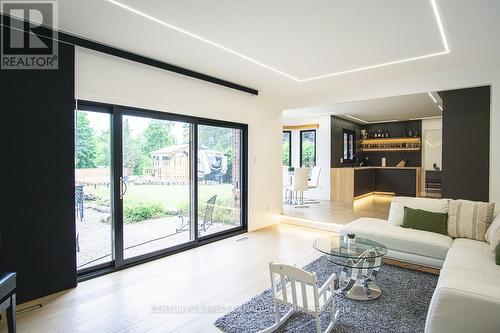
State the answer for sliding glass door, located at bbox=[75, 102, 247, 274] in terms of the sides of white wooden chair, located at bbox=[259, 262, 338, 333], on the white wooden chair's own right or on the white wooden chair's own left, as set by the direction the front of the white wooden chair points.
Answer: on the white wooden chair's own left

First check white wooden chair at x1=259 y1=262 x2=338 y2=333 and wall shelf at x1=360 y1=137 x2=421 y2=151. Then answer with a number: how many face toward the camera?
1

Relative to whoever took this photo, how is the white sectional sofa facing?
facing the viewer and to the left of the viewer

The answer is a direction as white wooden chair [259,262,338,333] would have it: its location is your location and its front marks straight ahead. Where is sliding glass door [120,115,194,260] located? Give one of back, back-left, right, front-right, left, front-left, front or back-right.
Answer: left

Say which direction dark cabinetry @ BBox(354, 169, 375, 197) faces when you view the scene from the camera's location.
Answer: facing the viewer and to the right of the viewer

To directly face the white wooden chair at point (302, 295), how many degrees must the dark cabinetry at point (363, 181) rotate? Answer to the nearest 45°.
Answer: approximately 45° to its right

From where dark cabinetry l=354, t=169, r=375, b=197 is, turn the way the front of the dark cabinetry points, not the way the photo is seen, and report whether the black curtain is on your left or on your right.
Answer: on your right

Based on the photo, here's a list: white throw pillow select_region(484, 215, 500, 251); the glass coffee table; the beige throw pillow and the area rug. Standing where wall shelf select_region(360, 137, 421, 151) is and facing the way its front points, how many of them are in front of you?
4

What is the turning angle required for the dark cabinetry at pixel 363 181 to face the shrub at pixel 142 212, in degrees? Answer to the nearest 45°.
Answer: approximately 90° to its right

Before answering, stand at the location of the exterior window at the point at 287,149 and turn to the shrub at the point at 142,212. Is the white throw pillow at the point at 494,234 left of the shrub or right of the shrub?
left

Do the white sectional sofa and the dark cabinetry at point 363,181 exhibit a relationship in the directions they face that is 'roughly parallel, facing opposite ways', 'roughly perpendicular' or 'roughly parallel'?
roughly perpendicular

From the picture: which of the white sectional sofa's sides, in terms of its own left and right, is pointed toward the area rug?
front

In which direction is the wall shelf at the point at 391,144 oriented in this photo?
toward the camera

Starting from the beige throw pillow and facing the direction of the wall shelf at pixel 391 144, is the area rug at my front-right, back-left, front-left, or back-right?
back-left

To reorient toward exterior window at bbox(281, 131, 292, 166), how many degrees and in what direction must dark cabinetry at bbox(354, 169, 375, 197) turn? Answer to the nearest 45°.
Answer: approximately 135° to its right

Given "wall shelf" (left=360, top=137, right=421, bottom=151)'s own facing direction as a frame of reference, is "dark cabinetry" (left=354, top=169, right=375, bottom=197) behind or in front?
in front
